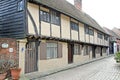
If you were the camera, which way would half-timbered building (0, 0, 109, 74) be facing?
facing the viewer and to the right of the viewer

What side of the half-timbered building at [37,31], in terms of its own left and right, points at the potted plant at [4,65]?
right
